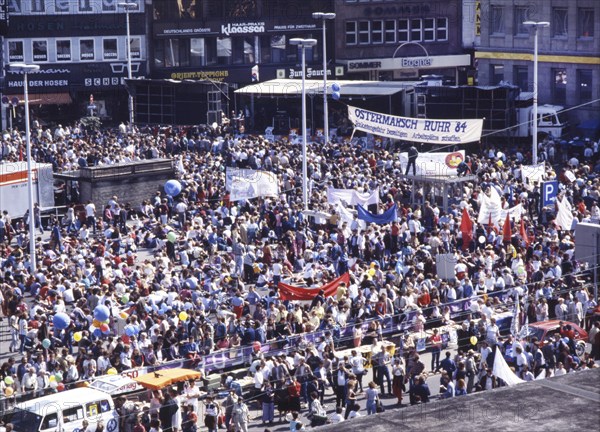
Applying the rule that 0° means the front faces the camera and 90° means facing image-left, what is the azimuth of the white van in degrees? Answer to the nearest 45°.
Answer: approximately 45°

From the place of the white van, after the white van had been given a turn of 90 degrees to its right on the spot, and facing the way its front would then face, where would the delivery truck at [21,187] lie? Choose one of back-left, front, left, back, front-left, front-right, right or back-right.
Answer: front-right

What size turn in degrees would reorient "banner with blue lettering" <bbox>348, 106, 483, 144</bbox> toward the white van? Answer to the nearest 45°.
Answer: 0° — it already faces it

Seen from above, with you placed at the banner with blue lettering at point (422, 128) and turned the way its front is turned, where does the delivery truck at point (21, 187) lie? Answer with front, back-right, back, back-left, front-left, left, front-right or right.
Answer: right

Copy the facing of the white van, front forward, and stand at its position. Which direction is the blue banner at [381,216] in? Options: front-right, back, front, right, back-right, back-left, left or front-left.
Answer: back

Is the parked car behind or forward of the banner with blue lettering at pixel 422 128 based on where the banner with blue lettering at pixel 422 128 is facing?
forward

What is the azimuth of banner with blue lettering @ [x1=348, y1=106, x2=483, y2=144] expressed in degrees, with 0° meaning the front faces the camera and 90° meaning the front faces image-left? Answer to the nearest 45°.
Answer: approximately 0°

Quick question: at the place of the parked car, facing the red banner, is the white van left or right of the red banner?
left

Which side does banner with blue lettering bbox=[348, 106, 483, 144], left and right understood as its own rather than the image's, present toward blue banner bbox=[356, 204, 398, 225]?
front

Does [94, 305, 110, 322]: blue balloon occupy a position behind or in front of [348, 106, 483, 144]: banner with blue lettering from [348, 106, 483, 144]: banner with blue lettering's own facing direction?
in front

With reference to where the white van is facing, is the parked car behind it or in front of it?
behind

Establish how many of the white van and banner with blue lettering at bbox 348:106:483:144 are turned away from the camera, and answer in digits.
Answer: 0

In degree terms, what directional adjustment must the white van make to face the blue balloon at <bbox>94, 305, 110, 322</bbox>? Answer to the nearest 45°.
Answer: approximately 135° to its right

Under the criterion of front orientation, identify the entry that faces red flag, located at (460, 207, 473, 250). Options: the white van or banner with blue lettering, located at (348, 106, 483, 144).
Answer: the banner with blue lettering
